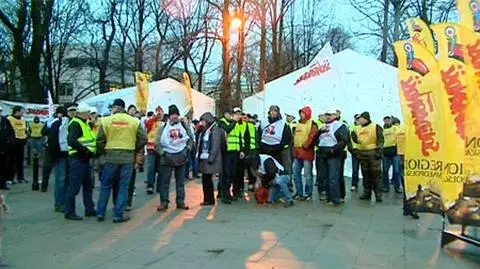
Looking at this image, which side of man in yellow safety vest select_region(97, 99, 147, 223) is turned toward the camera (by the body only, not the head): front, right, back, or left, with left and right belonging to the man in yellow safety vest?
back

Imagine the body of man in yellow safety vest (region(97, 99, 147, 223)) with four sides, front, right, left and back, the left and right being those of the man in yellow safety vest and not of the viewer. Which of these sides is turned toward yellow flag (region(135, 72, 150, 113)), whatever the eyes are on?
front

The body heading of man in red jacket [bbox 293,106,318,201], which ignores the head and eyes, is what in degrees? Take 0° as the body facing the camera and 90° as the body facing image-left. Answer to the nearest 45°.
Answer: approximately 45°

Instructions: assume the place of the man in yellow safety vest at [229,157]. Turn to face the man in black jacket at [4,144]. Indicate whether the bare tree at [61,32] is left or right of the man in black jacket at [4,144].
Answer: right

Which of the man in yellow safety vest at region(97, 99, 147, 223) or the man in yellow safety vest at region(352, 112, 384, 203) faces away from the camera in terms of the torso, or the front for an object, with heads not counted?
the man in yellow safety vest at region(97, 99, 147, 223)

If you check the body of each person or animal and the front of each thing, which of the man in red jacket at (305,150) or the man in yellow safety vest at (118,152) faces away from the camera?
the man in yellow safety vest

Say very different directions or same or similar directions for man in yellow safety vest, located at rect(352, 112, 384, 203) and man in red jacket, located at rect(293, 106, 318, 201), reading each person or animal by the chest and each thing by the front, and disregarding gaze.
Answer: same or similar directions
